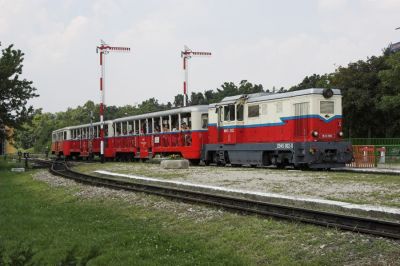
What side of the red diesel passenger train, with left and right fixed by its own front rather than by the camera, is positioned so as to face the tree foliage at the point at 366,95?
left

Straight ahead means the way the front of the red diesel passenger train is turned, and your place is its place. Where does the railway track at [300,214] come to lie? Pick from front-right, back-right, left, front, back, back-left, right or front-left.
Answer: front-right

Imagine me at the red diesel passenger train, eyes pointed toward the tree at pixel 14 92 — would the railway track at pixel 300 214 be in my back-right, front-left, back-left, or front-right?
back-left

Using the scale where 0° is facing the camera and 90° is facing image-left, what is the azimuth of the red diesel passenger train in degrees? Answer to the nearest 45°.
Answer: approximately 315°

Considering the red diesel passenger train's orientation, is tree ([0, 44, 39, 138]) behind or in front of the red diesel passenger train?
behind
